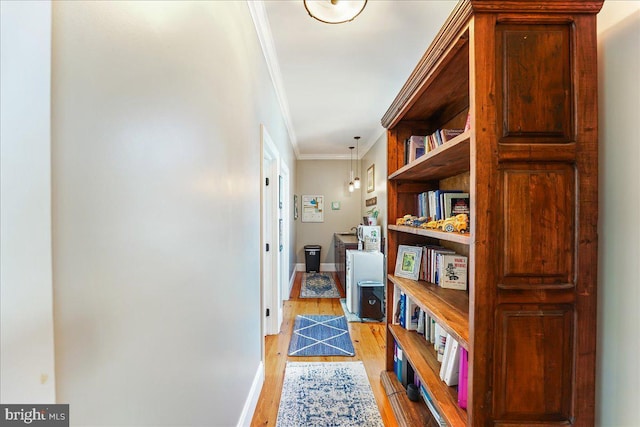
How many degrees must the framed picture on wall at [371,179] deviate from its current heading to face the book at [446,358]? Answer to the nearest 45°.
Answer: approximately 90° to its left

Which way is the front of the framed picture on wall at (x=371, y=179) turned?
to the viewer's left

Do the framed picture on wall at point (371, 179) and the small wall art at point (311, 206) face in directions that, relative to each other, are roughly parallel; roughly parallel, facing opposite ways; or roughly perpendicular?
roughly perpendicular

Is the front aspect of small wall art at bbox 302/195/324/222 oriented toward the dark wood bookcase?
yes

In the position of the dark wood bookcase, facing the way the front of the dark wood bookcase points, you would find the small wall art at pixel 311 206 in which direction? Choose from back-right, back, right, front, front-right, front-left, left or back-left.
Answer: front-right

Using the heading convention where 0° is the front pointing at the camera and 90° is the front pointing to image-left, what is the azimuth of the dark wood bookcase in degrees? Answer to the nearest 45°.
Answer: approximately 90°
